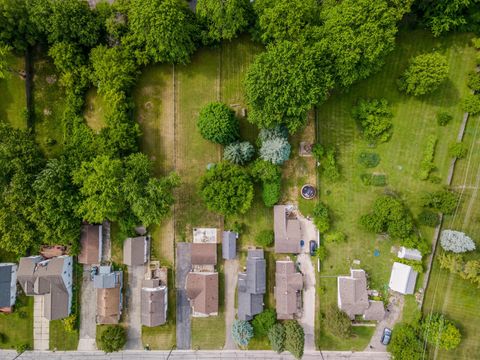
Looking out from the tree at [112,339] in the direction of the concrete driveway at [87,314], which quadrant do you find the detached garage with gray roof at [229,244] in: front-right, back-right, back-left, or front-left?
back-right

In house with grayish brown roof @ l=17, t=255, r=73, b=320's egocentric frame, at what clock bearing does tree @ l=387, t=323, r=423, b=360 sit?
The tree is roughly at 10 o'clock from the house with grayish brown roof.

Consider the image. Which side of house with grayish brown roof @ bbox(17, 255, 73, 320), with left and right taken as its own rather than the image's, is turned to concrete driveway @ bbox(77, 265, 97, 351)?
left

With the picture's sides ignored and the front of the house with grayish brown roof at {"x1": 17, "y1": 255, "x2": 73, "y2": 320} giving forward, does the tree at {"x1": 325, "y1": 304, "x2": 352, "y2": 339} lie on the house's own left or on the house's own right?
on the house's own left

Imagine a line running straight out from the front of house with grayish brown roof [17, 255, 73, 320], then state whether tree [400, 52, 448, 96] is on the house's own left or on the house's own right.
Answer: on the house's own left

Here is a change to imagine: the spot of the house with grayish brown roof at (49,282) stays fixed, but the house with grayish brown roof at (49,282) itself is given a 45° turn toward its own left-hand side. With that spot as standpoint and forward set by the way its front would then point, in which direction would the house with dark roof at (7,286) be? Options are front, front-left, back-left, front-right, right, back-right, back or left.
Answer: back

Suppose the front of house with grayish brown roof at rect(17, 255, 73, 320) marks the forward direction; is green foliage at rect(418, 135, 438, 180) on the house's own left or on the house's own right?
on the house's own left
